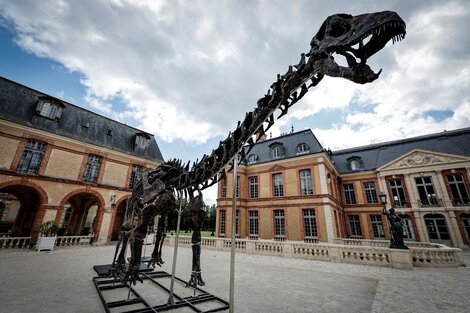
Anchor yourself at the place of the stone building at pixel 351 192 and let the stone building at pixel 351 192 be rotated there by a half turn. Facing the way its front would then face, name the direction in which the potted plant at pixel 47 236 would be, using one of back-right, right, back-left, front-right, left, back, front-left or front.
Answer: back

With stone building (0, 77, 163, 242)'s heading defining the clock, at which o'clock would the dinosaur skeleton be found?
The dinosaur skeleton is roughly at 1 o'clock from the stone building.

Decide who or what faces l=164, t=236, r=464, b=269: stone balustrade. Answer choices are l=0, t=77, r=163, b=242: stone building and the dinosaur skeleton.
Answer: the stone building

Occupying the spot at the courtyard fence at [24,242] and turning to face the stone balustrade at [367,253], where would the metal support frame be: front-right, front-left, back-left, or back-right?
front-right

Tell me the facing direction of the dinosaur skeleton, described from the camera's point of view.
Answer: facing the viewer and to the right of the viewer

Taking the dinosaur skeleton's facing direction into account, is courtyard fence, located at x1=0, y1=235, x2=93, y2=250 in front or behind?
behind

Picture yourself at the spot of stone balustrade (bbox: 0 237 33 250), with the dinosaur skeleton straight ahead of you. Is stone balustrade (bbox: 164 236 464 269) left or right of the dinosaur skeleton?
left

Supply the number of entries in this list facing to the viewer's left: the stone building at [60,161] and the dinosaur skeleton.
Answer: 0

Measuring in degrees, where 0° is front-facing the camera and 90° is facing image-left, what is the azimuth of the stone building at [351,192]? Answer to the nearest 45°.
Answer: approximately 45°
